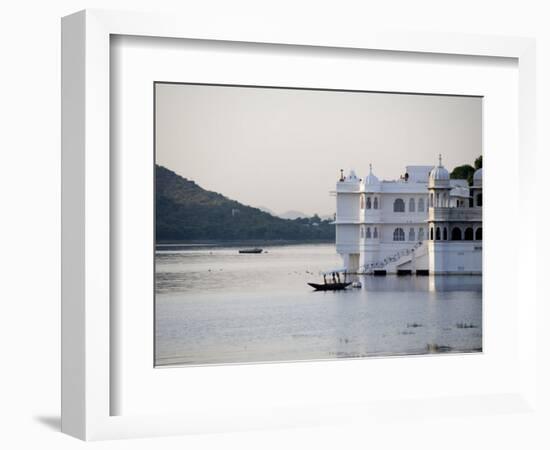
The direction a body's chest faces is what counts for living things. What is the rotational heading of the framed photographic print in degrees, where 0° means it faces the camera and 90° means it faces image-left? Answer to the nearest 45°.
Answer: approximately 315°
